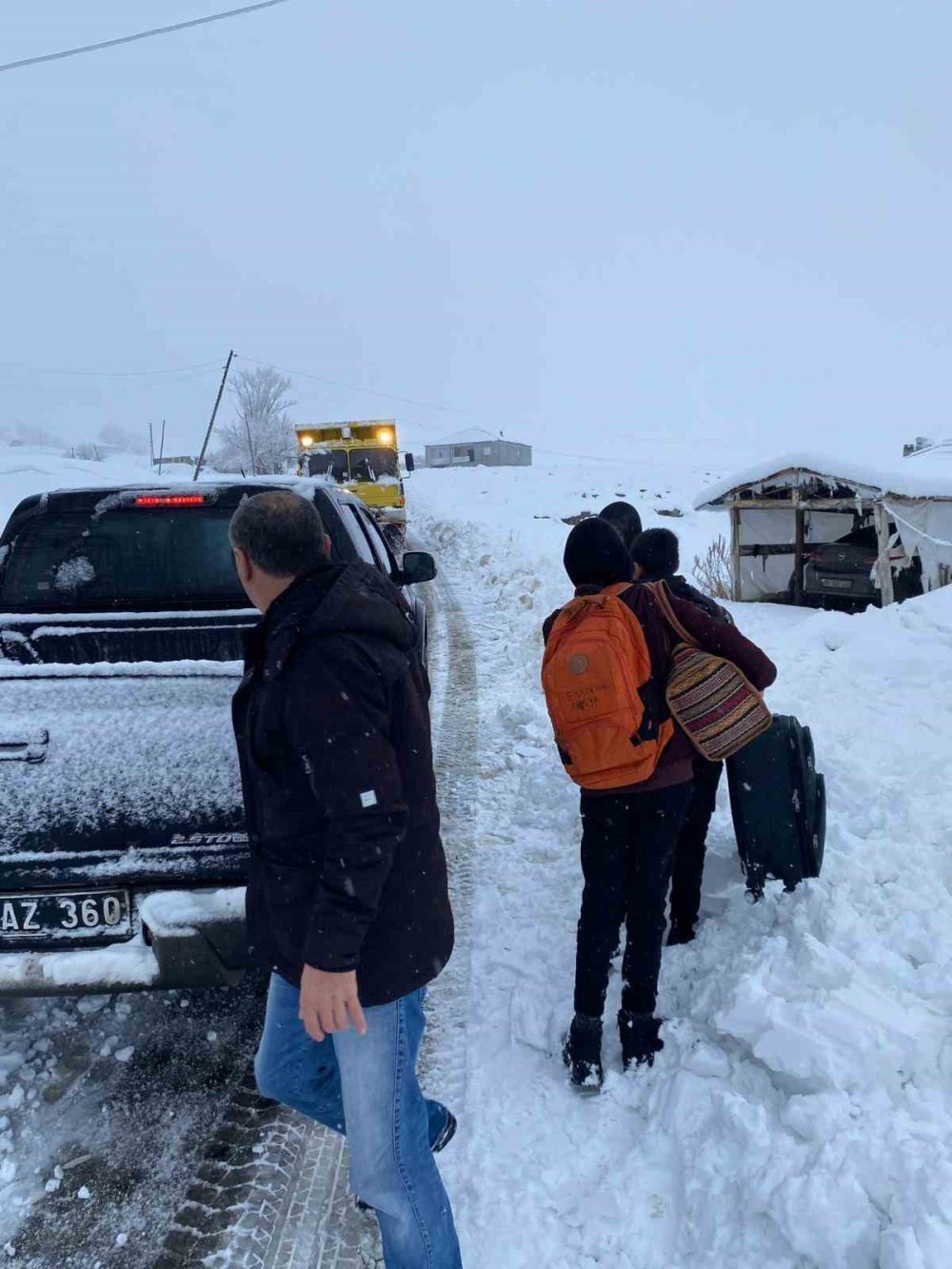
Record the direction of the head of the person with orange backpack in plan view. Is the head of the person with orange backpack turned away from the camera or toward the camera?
away from the camera

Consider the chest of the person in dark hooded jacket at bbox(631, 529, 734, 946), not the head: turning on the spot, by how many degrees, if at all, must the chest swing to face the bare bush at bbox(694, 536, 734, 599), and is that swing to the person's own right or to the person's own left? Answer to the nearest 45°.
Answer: approximately 45° to the person's own right

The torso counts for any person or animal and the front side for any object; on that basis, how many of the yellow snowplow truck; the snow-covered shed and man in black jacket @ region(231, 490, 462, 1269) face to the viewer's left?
1

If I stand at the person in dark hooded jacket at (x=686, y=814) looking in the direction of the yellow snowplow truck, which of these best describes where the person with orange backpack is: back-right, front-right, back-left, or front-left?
back-left

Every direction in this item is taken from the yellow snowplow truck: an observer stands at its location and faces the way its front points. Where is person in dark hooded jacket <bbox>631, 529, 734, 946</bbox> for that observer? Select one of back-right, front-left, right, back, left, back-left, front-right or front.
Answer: front

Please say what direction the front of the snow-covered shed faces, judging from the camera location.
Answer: facing the viewer

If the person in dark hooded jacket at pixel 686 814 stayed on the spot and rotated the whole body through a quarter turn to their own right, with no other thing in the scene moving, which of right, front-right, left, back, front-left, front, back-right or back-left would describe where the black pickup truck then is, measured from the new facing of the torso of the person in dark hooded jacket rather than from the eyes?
back

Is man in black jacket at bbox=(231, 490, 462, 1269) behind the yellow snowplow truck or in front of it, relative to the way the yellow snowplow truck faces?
in front

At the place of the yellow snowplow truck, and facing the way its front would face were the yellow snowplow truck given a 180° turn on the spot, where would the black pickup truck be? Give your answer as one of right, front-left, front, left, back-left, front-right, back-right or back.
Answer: back

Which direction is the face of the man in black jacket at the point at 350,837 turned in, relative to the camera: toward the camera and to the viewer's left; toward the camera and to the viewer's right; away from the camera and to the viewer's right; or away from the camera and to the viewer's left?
away from the camera and to the viewer's left

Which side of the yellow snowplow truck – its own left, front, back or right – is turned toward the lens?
front

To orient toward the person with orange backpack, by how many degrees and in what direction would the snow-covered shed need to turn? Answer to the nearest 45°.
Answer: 0° — it already faces them

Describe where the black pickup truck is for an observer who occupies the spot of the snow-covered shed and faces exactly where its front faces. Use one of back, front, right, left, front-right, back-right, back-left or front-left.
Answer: front

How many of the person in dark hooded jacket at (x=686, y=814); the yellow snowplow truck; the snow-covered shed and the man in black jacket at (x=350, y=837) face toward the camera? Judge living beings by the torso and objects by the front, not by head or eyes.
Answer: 2

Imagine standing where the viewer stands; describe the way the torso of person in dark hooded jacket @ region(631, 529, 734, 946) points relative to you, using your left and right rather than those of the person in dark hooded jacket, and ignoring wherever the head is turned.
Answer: facing away from the viewer and to the left of the viewer
